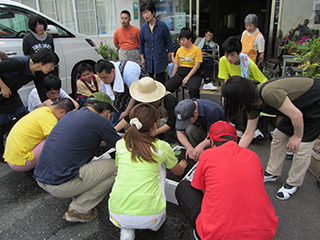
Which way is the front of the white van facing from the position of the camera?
facing to the right of the viewer

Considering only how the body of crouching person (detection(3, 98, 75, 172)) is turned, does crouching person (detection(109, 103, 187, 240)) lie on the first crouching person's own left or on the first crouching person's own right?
on the first crouching person's own right

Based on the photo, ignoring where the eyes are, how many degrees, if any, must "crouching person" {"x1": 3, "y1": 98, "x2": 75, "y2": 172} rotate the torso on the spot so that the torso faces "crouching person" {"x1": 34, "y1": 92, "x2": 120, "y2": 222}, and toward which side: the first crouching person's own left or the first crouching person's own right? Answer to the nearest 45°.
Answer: approximately 90° to the first crouching person's own right

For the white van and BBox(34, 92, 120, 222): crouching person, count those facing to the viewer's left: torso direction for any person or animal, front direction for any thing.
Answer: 0

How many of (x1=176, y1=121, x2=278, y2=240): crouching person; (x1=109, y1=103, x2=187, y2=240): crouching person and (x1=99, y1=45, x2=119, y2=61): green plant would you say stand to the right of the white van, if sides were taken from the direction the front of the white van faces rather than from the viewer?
2

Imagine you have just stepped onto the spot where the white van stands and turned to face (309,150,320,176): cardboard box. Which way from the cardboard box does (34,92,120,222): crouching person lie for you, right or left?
right

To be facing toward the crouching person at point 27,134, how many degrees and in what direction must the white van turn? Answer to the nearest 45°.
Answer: approximately 90° to its right

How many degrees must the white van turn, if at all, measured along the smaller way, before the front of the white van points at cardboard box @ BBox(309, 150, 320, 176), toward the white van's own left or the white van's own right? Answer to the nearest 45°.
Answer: approximately 45° to the white van's own right

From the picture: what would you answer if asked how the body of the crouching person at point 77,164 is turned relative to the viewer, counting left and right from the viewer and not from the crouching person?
facing away from the viewer and to the right of the viewer

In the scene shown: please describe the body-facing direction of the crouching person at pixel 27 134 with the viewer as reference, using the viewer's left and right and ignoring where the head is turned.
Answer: facing away from the viewer and to the right of the viewer

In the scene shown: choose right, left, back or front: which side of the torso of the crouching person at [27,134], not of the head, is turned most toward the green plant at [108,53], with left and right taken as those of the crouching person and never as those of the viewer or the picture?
front
